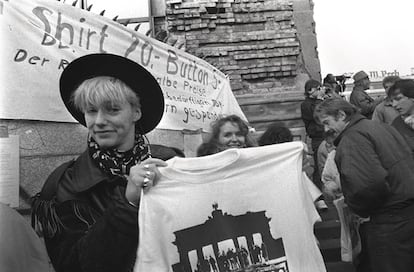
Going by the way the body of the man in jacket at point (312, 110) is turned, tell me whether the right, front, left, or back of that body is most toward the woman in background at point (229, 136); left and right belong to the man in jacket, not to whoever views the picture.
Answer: right

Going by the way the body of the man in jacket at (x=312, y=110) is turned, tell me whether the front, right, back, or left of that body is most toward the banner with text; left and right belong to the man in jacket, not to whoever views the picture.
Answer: right
